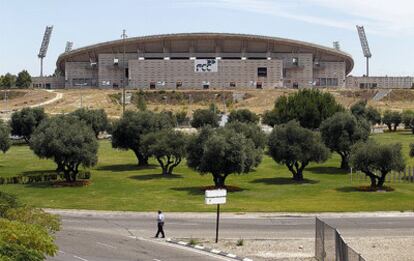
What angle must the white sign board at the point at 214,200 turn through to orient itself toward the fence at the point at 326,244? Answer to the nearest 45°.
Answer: approximately 45° to its left

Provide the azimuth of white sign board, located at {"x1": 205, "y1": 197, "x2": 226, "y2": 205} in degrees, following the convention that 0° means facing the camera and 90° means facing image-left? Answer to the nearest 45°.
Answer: approximately 0°
